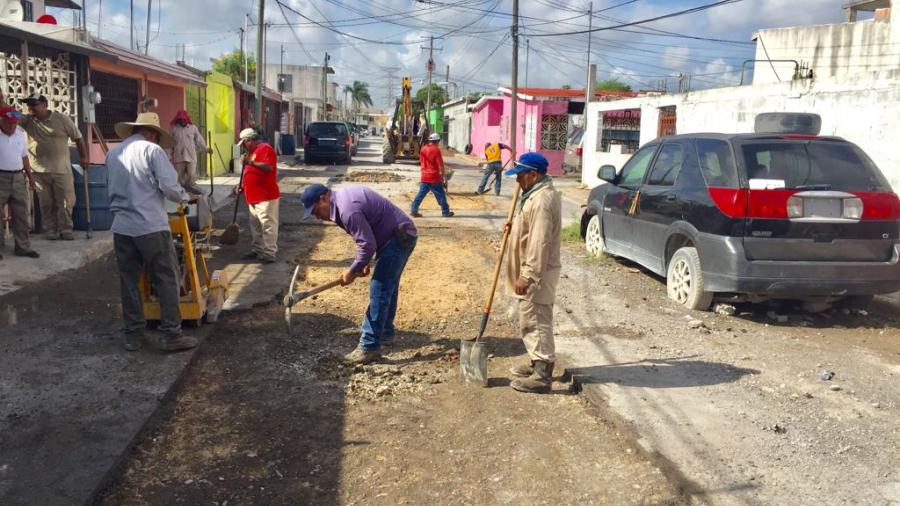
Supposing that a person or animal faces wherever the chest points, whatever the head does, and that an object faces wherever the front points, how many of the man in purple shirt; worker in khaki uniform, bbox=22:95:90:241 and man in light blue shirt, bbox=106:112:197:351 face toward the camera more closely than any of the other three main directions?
1

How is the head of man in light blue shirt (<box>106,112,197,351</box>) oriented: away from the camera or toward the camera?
away from the camera

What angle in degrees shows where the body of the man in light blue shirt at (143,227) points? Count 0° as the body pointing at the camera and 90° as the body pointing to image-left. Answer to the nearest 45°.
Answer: approximately 225°

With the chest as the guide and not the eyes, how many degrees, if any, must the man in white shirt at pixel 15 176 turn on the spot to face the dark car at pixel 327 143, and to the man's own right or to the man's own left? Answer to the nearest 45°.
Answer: approximately 90° to the man's own left

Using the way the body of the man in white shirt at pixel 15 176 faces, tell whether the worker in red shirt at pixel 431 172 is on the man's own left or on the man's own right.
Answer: on the man's own left

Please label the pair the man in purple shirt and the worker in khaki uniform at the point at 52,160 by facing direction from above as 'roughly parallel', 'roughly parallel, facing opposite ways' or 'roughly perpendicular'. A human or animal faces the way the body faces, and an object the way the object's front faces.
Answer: roughly perpendicular

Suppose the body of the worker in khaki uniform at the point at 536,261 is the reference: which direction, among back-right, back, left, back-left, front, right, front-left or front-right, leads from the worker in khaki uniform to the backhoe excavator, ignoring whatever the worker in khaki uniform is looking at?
right

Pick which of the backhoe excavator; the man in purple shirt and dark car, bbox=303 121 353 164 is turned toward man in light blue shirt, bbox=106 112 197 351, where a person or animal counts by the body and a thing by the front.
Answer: the man in purple shirt

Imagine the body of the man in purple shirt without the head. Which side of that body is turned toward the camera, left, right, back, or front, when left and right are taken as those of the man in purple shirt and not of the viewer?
left

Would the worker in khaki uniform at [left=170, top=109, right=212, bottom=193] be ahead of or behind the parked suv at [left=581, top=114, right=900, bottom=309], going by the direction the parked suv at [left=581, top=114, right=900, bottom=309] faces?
ahead

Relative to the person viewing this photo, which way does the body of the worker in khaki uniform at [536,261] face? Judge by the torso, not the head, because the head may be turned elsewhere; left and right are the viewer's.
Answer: facing to the left of the viewer

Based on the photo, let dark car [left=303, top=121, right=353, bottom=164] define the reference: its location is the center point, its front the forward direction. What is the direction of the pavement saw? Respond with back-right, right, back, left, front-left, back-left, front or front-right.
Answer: back

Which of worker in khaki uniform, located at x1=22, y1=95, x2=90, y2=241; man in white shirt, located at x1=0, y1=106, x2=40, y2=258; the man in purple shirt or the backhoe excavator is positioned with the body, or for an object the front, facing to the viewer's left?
the man in purple shirt

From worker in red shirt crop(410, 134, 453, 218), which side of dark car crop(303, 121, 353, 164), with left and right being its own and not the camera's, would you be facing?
back
